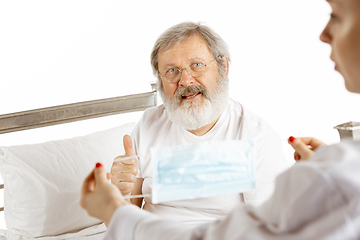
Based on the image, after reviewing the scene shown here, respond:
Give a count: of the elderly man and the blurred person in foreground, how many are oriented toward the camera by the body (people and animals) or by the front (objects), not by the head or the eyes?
1

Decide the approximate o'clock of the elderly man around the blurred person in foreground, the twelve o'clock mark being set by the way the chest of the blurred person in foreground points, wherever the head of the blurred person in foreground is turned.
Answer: The elderly man is roughly at 1 o'clock from the blurred person in foreground.

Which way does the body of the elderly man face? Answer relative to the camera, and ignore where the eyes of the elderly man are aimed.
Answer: toward the camera

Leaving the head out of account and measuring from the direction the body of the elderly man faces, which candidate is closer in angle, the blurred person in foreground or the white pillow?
the blurred person in foreground

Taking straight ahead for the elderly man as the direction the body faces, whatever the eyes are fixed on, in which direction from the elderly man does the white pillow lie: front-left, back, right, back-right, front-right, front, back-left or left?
right

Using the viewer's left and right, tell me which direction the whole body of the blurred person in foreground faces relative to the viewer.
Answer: facing away from the viewer and to the left of the viewer

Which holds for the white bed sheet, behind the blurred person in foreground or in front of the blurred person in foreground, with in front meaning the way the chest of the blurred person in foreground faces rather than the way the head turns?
in front

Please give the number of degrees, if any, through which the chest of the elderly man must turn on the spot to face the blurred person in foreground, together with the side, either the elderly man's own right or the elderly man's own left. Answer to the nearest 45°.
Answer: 0° — they already face them

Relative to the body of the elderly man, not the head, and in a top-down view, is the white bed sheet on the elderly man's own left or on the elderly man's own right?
on the elderly man's own right

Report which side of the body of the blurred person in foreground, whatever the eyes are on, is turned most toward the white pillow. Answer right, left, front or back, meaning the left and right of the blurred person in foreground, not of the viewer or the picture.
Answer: front
